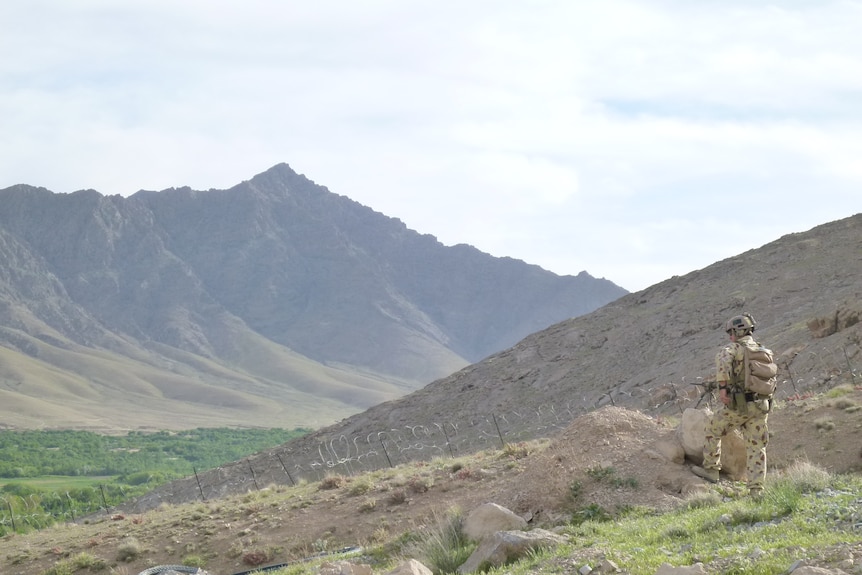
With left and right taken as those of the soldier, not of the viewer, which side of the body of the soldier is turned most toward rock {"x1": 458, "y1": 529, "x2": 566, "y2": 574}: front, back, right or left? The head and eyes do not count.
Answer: left

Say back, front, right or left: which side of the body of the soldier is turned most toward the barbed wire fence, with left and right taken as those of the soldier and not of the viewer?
front

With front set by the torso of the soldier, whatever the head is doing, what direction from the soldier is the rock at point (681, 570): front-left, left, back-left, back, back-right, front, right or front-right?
back-left

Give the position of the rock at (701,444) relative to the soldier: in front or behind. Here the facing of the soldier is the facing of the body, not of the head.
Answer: in front

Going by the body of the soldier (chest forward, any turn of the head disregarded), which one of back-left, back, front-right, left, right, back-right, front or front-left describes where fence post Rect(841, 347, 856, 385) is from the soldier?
front-right

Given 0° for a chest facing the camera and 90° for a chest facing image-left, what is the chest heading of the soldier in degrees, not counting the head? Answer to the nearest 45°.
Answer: approximately 135°

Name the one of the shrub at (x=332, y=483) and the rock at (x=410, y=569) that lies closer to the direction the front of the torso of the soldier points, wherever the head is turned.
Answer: the shrub

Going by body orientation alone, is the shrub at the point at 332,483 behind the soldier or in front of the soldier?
in front

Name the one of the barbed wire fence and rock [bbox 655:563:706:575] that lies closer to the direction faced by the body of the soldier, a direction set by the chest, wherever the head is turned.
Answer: the barbed wire fence
